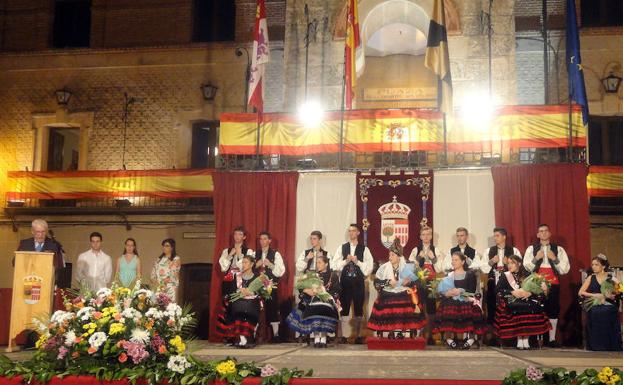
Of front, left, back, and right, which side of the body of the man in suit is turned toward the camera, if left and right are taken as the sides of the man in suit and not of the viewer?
front

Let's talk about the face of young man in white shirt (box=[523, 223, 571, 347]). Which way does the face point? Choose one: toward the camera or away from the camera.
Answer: toward the camera

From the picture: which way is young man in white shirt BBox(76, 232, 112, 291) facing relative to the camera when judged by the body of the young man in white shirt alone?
toward the camera

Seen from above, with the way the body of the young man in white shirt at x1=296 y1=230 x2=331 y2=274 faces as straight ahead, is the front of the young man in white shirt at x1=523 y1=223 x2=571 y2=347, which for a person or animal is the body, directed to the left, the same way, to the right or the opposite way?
the same way

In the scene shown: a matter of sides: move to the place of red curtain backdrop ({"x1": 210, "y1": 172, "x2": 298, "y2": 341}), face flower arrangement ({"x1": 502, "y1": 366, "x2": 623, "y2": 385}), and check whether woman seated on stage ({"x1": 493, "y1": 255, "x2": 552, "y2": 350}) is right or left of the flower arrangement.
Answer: left

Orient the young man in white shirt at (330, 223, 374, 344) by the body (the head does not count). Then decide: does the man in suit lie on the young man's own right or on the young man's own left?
on the young man's own right

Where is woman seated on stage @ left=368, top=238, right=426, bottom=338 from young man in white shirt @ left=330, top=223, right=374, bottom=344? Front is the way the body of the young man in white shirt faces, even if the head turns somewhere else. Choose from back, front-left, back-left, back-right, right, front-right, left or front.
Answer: front-left

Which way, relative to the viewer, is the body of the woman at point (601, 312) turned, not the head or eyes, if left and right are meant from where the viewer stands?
facing the viewer and to the left of the viewer

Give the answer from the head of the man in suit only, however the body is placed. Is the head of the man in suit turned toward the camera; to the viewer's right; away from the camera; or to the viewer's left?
toward the camera

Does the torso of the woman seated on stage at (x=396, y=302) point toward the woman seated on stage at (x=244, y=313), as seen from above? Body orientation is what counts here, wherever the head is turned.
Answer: no

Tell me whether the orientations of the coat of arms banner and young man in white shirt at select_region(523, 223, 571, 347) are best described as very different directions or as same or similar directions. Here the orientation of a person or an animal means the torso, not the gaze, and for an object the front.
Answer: same or similar directions

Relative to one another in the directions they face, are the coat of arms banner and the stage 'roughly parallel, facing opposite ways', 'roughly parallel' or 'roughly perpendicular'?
roughly parallel

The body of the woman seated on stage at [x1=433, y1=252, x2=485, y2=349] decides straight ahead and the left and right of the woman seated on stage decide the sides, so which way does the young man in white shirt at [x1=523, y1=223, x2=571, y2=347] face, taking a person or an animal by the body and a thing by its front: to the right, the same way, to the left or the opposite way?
the same way

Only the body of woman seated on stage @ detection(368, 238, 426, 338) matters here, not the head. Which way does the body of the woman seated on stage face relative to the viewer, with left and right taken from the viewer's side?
facing the viewer

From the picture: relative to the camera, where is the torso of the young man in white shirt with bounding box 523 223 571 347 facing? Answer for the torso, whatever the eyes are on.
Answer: toward the camera
